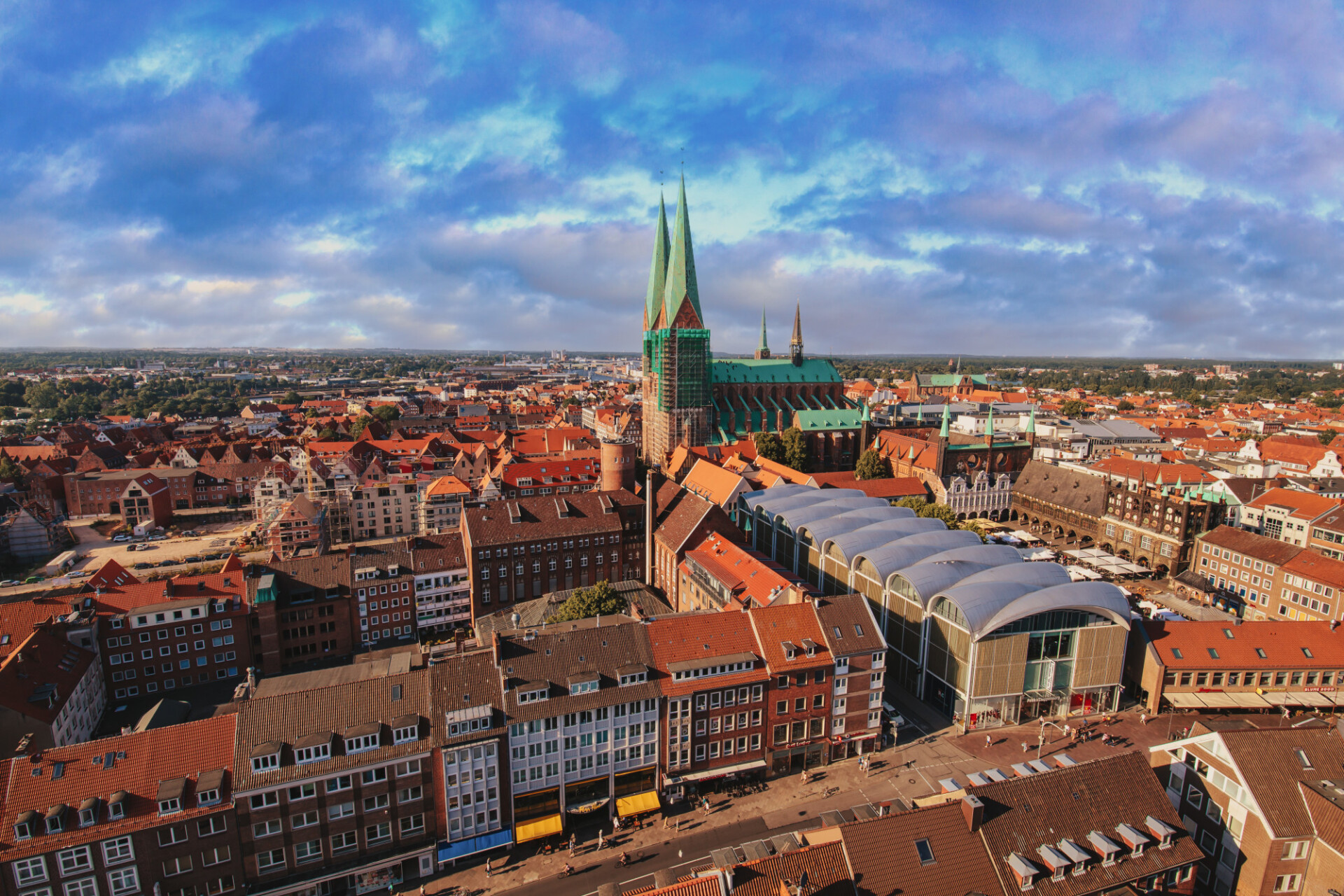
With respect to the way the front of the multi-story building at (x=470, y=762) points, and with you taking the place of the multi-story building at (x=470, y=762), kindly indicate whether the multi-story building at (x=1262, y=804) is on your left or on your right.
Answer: on your left

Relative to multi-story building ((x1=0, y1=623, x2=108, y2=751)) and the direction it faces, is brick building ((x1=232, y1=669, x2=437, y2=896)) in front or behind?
in front

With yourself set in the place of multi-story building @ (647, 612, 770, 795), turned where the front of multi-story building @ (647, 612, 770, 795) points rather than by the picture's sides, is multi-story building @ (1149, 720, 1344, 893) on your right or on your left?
on your left

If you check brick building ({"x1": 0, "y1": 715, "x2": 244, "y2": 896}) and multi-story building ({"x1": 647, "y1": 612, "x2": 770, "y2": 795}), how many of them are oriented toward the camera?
2

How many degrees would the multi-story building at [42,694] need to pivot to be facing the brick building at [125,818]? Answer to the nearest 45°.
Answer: approximately 45° to its right

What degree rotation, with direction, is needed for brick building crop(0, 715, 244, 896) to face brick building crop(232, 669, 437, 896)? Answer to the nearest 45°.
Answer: approximately 90° to its left

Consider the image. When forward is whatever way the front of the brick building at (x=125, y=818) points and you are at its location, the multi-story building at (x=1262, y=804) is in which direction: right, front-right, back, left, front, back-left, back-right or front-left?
front-left

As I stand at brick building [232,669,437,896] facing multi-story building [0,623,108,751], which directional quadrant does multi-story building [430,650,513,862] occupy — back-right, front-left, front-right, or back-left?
back-right
